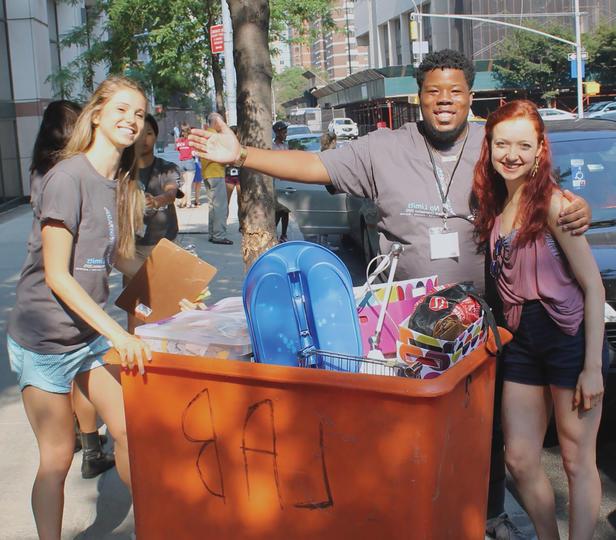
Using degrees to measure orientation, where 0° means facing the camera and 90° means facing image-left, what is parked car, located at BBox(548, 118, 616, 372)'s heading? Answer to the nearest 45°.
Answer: approximately 0°

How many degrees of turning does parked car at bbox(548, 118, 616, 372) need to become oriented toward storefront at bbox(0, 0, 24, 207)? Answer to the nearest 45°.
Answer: approximately 135° to its right

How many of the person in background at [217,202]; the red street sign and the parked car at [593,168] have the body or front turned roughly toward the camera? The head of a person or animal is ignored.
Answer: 2

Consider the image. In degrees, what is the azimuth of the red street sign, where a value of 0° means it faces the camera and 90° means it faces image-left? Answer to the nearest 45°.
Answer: approximately 0°

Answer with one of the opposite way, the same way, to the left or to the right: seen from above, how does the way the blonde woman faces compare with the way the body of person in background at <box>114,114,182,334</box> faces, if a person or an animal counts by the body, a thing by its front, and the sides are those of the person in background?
to the left

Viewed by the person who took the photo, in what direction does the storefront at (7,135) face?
facing to the right of the viewer
